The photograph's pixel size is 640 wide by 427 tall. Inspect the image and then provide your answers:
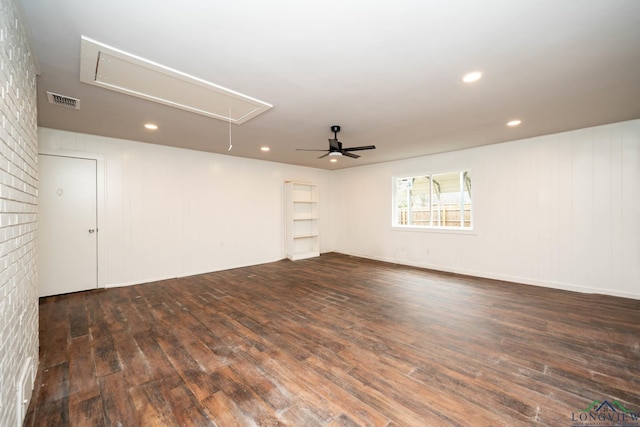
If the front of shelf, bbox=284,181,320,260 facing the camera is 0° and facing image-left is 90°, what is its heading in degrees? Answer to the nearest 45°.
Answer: approximately 315°

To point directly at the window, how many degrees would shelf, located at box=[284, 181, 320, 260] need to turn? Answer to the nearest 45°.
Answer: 0° — it already faces it

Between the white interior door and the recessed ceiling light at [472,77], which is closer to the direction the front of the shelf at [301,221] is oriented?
the recessed ceiling light

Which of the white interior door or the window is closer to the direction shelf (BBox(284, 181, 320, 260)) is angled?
the window

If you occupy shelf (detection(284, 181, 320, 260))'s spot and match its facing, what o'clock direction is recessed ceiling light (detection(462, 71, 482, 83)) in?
The recessed ceiling light is roughly at 1 o'clock from the shelf.

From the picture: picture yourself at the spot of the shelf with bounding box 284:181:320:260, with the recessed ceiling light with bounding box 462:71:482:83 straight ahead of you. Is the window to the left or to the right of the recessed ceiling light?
left

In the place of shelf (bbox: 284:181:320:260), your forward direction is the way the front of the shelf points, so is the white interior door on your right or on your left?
on your right
